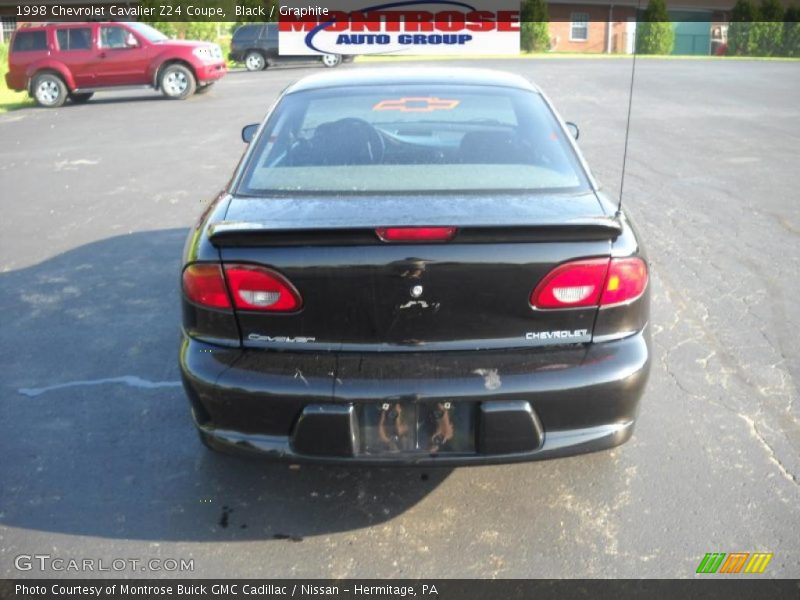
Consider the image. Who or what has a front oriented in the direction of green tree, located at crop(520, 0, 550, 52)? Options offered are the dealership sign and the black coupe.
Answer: the black coupe

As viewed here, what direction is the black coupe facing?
away from the camera

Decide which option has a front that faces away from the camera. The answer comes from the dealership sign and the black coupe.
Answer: the black coupe

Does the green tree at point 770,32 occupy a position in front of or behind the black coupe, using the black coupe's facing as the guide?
in front

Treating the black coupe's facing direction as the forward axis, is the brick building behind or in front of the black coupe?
in front
